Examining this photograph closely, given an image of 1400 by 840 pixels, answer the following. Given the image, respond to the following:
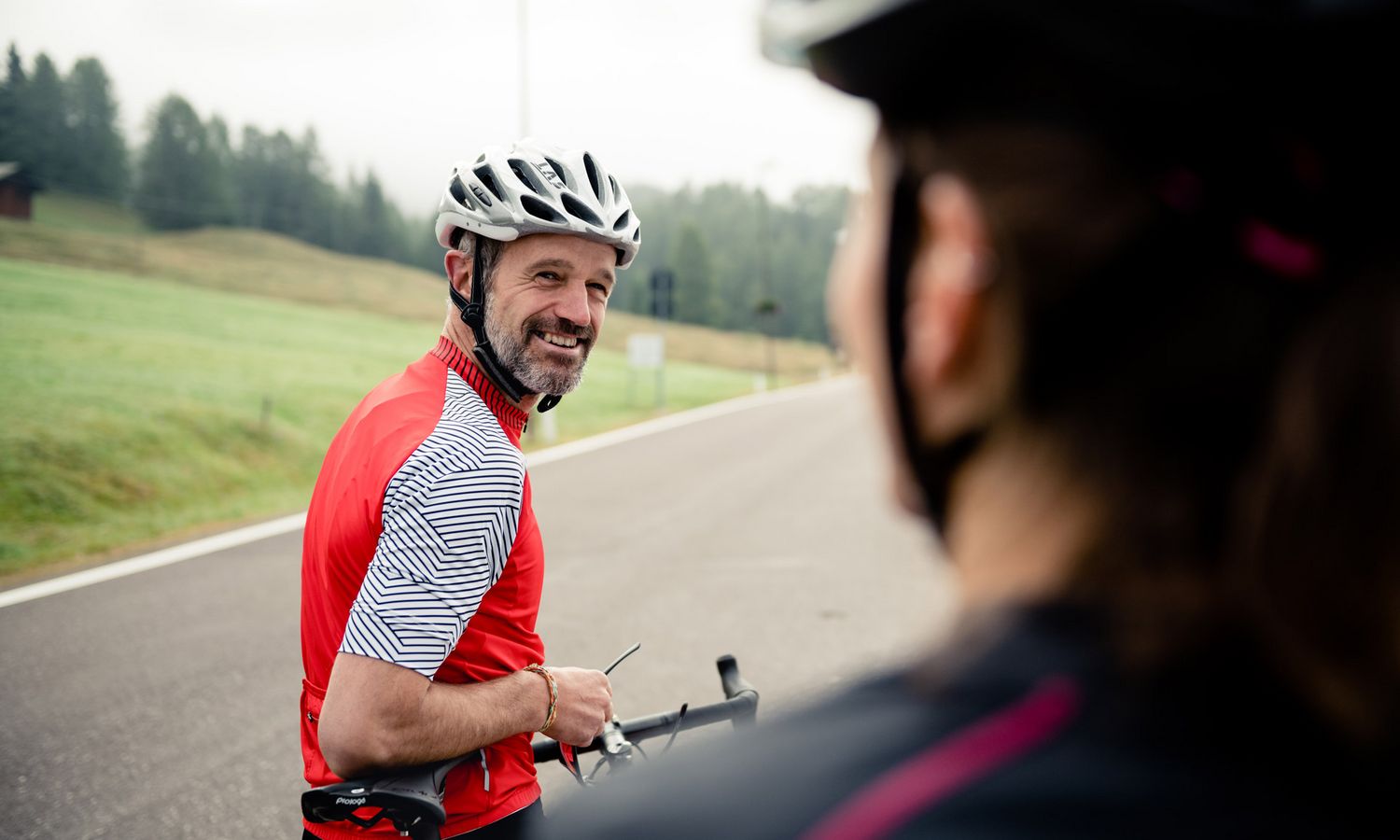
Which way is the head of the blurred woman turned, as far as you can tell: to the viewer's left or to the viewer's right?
to the viewer's left

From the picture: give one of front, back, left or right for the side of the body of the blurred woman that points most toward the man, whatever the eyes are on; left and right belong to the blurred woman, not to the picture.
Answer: front

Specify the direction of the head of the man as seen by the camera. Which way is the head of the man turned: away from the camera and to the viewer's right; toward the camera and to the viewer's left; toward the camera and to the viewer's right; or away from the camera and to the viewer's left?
toward the camera and to the viewer's right

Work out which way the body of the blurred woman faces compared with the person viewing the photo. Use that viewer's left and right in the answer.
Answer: facing away from the viewer and to the left of the viewer

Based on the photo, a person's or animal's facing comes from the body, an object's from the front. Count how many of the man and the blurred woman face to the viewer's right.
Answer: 1

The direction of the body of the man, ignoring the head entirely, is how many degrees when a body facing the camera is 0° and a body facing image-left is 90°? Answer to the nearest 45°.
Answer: approximately 270°
